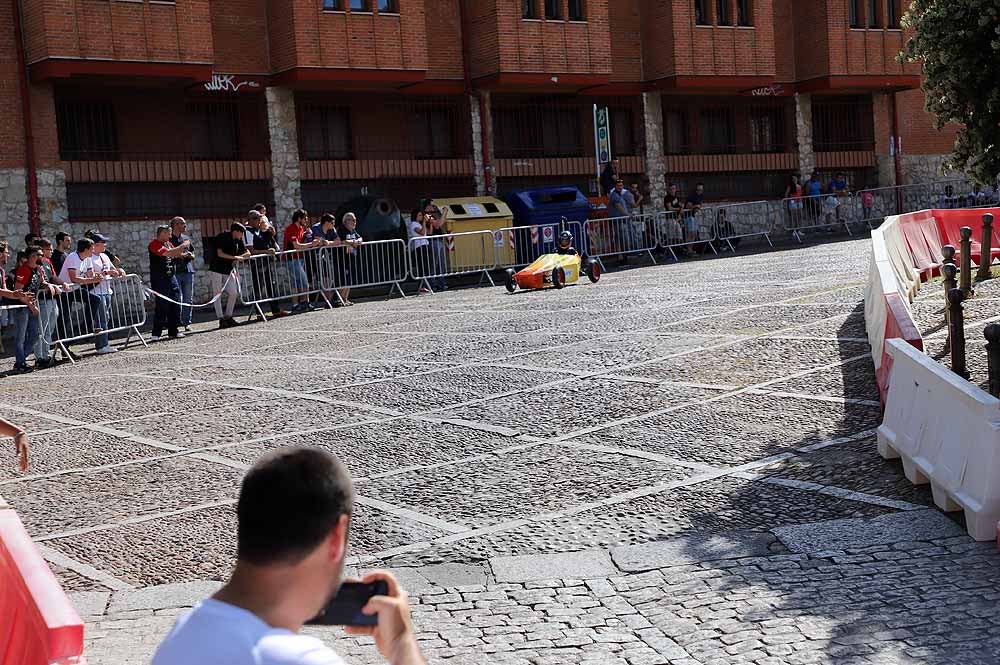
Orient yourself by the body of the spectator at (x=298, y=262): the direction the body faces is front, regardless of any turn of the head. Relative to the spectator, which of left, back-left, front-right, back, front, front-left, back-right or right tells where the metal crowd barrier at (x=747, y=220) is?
front-left

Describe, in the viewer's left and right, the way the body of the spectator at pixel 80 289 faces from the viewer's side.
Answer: facing to the right of the viewer

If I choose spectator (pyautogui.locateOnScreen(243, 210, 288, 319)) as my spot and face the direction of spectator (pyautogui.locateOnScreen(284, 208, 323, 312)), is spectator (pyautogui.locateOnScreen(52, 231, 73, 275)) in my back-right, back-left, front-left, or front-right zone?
back-left

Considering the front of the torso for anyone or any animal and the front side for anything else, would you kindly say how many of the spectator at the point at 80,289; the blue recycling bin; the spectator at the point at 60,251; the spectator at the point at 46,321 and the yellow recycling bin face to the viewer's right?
3

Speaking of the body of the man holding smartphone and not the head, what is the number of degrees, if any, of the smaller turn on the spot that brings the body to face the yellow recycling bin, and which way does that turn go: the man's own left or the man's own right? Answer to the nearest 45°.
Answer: approximately 45° to the man's own left

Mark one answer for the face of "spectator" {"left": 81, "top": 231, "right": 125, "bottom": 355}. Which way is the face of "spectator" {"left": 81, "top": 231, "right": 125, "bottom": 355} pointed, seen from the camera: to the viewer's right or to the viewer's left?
to the viewer's right

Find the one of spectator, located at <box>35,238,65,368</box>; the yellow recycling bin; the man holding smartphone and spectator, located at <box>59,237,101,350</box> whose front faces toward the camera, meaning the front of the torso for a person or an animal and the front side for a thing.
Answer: the yellow recycling bin

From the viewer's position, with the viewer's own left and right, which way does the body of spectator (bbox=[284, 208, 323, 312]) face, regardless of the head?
facing to the right of the viewer

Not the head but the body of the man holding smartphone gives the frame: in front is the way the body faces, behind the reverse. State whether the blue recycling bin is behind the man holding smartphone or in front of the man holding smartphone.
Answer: in front

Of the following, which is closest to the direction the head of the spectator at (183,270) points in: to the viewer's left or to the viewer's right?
to the viewer's right

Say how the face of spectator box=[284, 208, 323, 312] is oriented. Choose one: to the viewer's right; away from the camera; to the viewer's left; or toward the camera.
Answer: to the viewer's right

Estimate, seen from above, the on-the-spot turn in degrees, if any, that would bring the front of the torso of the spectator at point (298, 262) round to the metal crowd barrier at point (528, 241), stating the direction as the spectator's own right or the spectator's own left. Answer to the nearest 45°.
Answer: approximately 45° to the spectator's own left

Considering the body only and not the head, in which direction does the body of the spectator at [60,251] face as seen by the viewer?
to the viewer's right

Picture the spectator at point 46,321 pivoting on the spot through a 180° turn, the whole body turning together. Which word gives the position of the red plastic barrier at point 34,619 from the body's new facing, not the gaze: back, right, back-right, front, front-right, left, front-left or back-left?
left

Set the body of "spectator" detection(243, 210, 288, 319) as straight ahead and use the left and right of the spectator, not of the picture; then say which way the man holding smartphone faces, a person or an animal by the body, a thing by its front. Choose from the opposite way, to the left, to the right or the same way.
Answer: to the left
